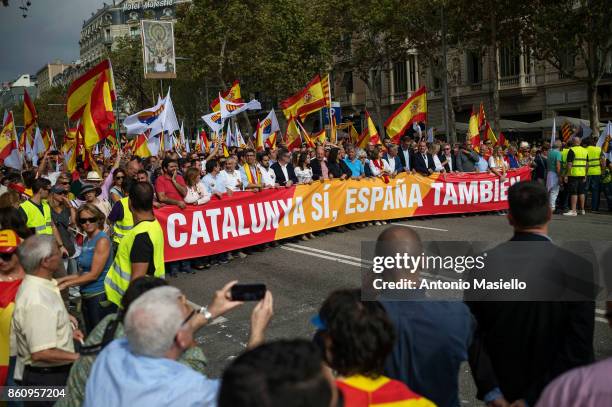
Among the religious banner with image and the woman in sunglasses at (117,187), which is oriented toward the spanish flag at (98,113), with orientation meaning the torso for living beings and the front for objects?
the religious banner with image

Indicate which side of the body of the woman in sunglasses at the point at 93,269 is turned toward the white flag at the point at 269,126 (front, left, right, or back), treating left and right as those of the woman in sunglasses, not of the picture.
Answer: back

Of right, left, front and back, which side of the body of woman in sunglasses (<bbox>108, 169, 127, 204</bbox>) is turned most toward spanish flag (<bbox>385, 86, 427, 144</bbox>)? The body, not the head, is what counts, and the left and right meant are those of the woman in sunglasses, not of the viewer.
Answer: left

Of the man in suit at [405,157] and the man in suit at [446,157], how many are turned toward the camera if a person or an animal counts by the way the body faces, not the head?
2

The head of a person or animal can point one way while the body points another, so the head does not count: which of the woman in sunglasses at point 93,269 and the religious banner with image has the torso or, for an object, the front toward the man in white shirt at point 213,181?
the religious banner with image

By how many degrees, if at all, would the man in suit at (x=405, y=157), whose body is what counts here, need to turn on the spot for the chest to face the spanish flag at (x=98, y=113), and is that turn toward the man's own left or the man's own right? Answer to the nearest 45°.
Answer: approximately 45° to the man's own right

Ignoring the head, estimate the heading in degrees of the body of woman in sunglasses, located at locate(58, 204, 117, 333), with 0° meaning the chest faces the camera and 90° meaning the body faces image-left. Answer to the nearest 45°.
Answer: approximately 45°
